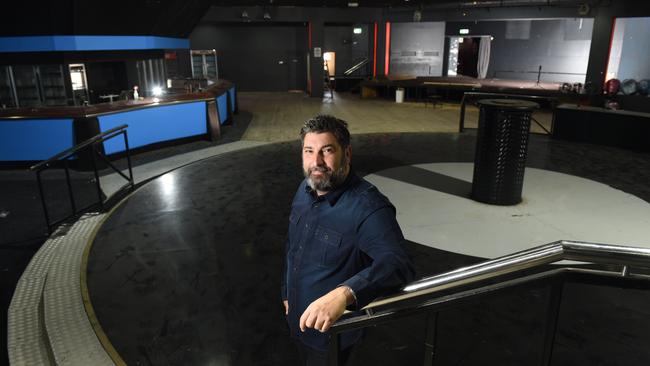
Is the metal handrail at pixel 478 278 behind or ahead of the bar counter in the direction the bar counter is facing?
ahead

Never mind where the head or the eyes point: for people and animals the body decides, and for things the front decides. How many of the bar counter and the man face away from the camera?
0

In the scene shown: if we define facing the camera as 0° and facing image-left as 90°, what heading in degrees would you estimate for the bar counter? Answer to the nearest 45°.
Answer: approximately 315°

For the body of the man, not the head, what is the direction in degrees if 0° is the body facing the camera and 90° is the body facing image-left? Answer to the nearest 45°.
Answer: approximately 45°

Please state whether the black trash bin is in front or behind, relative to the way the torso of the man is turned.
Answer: behind

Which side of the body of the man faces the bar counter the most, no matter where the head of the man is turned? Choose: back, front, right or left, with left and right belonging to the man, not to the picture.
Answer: right

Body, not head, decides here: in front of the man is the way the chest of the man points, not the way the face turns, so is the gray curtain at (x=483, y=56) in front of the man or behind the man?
behind

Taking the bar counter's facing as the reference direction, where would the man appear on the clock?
The man is roughly at 1 o'clock from the bar counter.
